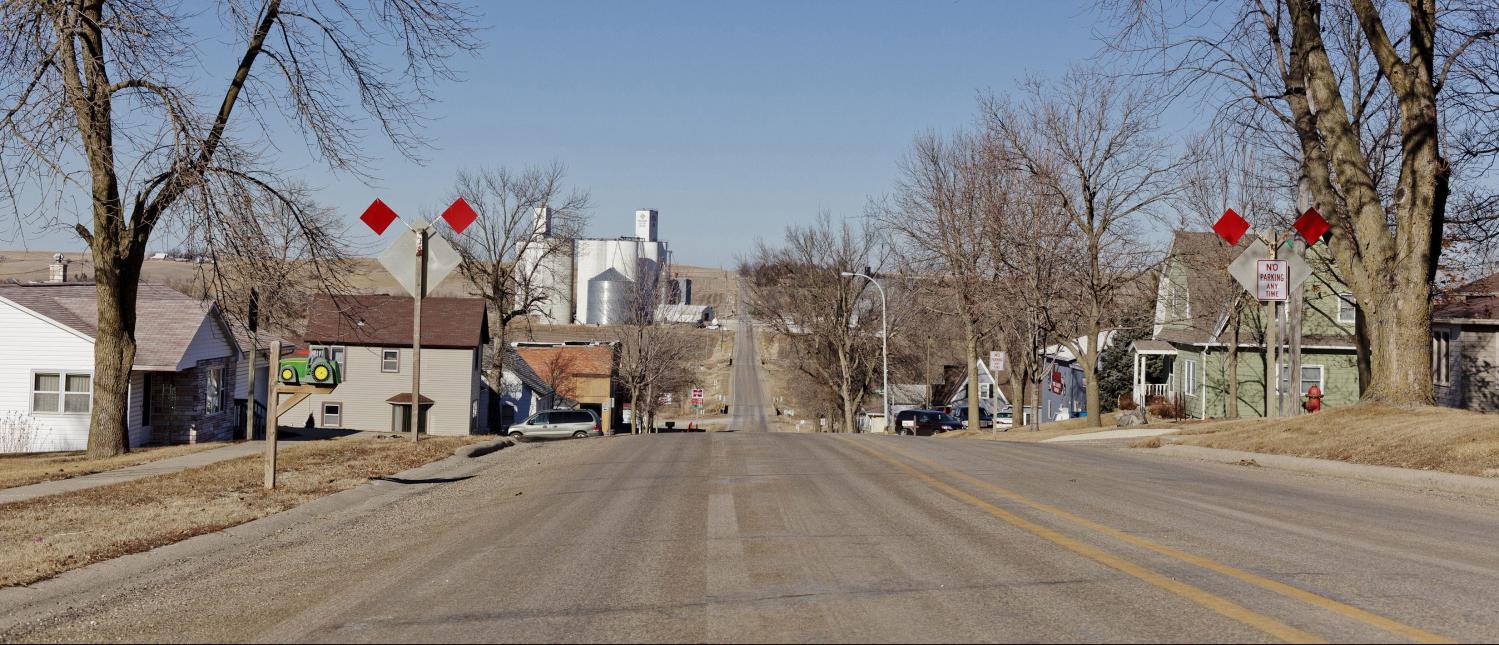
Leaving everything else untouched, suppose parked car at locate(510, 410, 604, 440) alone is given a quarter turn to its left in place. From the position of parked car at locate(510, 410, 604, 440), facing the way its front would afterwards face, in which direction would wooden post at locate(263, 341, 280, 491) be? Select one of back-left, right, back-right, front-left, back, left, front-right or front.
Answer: front

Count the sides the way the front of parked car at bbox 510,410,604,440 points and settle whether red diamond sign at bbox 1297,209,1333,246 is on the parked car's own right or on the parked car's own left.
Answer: on the parked car's own left

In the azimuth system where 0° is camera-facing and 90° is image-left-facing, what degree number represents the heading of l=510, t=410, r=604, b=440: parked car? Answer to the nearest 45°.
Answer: approximately 90°

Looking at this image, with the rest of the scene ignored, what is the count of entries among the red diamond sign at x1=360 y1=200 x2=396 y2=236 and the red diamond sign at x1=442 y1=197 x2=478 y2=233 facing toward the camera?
2

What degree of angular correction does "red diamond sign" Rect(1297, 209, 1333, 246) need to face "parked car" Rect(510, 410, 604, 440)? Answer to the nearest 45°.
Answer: approximately 135° to its right

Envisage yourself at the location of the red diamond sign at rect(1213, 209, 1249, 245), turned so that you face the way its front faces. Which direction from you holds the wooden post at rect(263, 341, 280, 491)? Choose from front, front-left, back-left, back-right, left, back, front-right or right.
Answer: front-right

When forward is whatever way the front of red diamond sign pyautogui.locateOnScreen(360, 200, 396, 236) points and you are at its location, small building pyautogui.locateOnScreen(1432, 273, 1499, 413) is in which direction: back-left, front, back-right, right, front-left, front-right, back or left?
left

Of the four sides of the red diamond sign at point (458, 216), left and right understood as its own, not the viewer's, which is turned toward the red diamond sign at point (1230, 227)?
left

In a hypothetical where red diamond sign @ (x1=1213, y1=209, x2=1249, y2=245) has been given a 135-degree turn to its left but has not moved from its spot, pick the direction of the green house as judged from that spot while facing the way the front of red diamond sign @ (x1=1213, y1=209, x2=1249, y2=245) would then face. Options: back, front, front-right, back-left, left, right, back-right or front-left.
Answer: front-left
